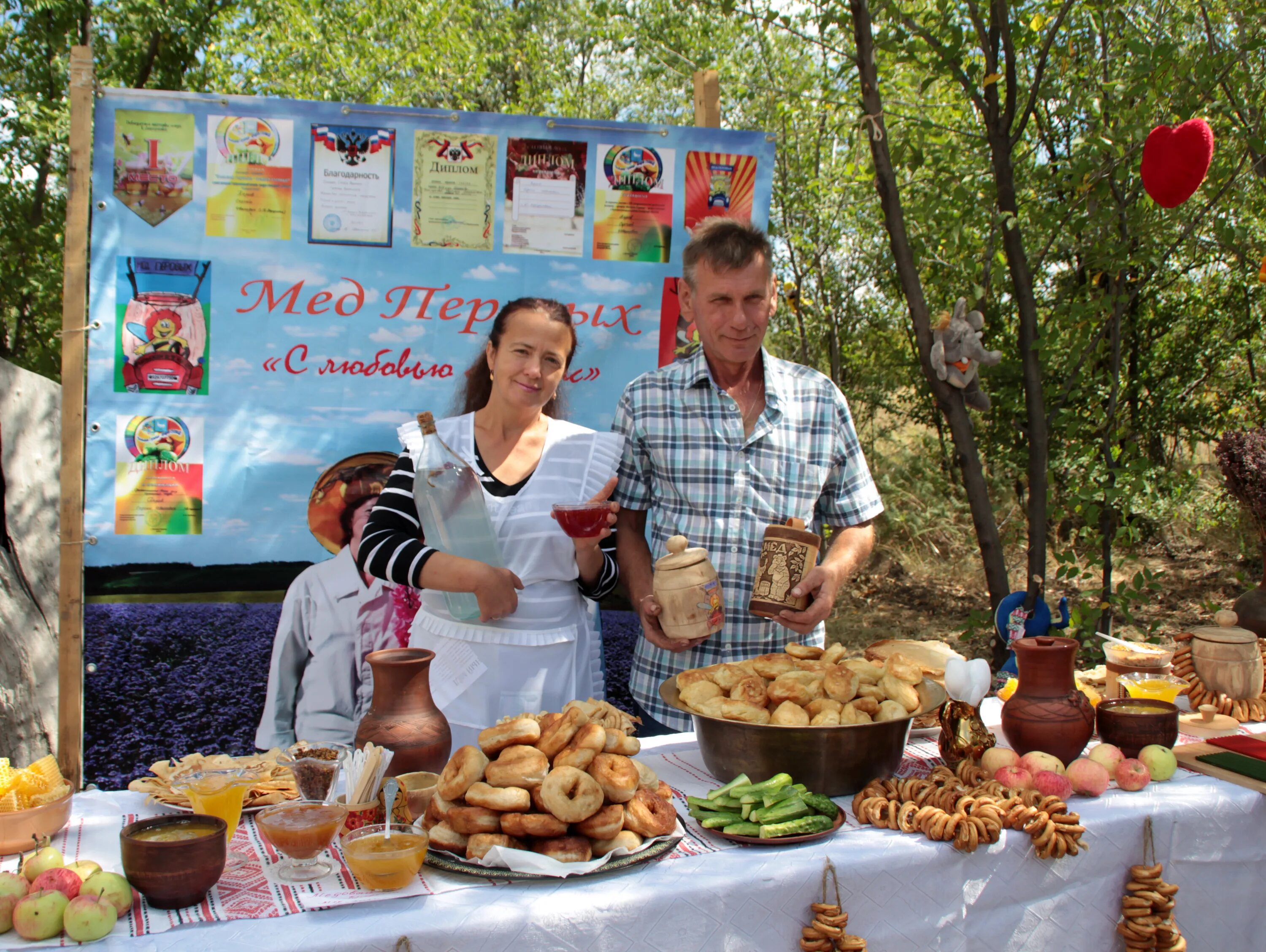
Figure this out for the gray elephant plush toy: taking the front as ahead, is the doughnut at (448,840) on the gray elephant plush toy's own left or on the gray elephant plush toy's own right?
on the gray elephant plush toy's own right

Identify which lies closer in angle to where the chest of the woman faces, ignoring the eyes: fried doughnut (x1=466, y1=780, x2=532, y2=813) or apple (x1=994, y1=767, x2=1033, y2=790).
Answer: the fried doughnut

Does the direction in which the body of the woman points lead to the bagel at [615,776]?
yes
